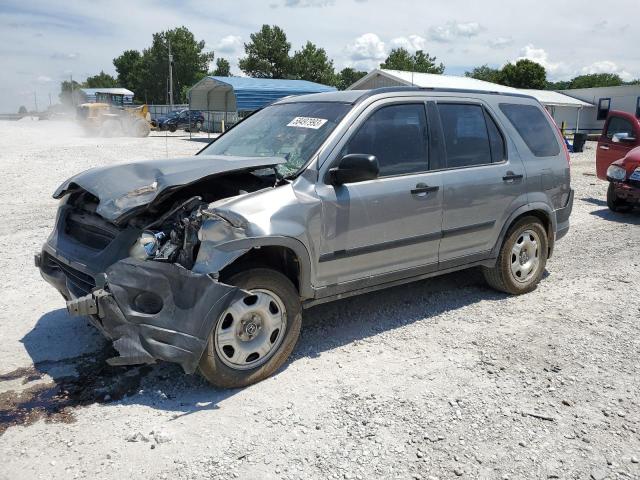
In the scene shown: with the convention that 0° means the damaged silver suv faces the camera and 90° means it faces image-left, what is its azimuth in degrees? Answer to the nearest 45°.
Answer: approximately 45°

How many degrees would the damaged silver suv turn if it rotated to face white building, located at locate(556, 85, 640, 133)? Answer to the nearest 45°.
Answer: approximately 180°

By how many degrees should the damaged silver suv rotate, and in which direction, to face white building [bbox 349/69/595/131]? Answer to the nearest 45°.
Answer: approximately 135° to its right

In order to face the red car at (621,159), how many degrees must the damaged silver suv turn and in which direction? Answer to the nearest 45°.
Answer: approximately 180°

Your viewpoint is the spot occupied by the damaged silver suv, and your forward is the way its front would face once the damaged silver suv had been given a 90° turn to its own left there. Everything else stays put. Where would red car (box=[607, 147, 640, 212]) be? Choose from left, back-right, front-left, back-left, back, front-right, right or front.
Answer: left
